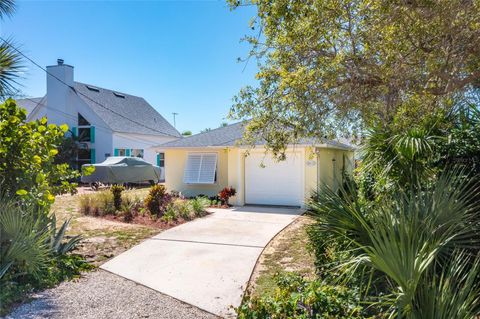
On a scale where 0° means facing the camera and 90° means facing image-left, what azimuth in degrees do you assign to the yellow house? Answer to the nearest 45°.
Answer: approximately 0°

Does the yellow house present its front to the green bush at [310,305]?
yes

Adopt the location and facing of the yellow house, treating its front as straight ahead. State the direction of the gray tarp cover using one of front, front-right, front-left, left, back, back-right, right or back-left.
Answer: back-right

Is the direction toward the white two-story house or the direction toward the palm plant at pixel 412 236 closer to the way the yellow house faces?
the palm plant

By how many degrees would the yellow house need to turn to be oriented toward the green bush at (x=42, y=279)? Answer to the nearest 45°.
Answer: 0° — it already faces it

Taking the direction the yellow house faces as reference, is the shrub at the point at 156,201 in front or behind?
in front

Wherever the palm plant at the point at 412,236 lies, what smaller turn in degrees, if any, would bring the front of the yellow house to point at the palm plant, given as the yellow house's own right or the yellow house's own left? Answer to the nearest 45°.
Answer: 0° — it already faces it

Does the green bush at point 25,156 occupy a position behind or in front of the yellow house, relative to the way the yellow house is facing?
in front
